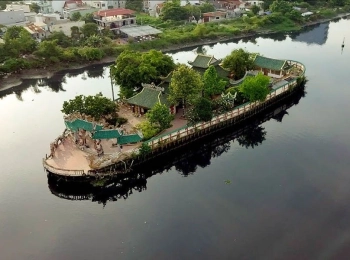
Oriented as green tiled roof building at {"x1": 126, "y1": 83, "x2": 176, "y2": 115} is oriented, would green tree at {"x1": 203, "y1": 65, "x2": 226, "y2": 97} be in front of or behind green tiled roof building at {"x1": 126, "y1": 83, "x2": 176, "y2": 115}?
behind

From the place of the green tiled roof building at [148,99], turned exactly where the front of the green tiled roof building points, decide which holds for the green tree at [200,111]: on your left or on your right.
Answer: on your left

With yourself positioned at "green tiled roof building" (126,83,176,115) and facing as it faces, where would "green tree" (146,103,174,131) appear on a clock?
The green tree is roughly at 10 o'clock from the green tiled roof building.

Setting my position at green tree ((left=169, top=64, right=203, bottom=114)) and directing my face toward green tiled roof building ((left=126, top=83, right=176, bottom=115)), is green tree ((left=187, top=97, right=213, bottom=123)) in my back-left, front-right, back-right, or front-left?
back-left

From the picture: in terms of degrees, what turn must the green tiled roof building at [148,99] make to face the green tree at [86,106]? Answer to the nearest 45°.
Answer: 0° — it already faces it

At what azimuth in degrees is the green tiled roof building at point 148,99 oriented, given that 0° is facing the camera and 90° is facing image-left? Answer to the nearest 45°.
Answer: approximately 45°

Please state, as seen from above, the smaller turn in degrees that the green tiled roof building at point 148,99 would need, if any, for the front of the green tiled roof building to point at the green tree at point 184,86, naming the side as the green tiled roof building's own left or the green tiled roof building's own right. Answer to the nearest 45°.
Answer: approximately 135° to the green tiled roof building's own left

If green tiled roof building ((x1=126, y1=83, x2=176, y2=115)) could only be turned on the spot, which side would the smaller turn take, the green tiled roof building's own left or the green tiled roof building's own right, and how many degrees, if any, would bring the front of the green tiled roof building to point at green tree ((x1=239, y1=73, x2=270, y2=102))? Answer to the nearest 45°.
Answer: approximately 135° to the green tiled roof building's own left
